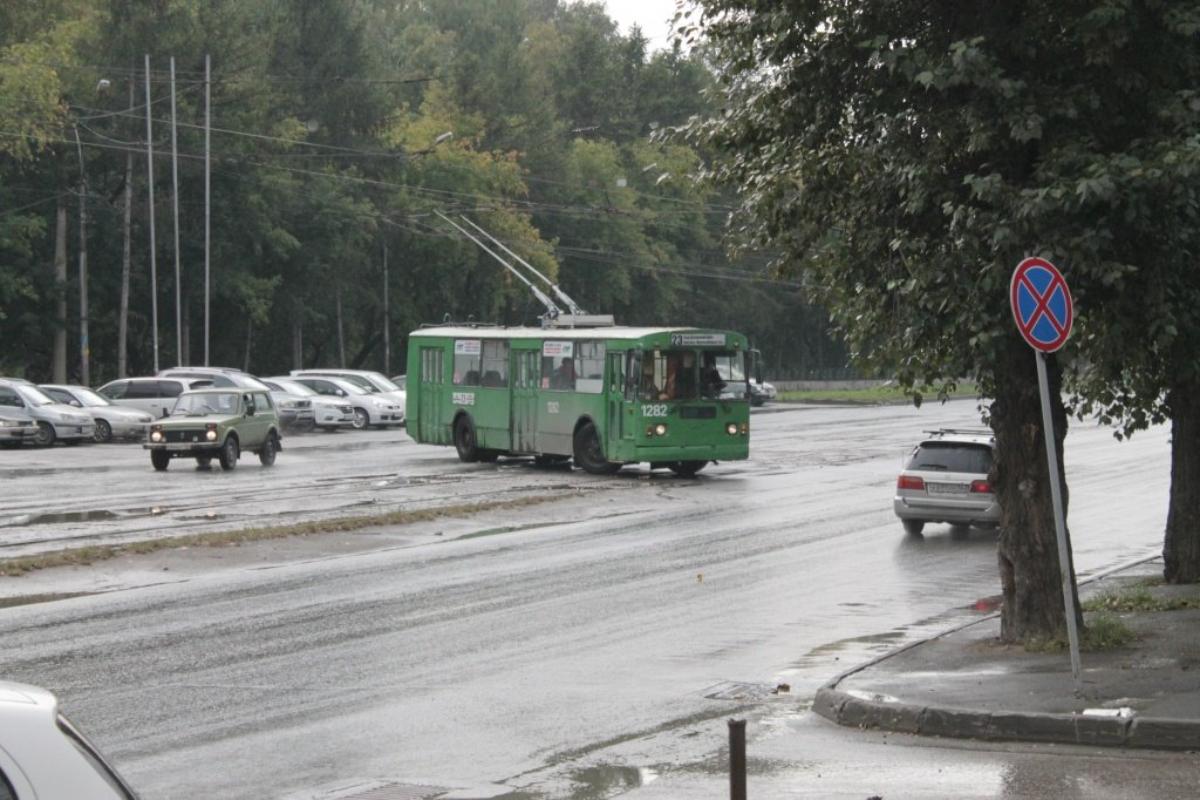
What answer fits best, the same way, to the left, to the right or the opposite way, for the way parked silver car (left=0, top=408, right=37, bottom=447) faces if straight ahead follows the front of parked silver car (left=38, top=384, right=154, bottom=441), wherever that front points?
the same way

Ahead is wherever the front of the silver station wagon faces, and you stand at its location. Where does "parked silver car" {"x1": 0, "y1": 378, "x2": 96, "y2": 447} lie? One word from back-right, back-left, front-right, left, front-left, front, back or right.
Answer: front-left

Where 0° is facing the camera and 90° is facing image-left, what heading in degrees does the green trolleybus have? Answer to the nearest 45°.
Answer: approximately 315°

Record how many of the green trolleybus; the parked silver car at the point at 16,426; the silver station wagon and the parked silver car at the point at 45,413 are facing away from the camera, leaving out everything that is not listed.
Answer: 1

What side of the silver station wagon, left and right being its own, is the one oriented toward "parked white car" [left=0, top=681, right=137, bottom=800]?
back

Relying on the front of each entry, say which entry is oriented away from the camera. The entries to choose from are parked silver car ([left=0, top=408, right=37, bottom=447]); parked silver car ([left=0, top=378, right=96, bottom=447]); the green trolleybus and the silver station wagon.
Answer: the silver station wagon

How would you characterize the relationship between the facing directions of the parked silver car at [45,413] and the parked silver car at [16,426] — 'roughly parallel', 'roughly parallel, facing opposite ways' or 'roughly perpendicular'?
roughly parallel

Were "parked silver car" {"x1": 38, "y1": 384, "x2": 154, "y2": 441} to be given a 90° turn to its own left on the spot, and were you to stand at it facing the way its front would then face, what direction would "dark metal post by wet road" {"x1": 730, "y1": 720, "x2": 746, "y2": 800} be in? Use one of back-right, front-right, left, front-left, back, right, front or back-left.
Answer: back-right

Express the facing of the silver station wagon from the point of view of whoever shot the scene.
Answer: facing away from the viewer

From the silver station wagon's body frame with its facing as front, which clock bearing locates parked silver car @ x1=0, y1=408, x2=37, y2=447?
The parked silver car is roughly at 10 o'clock from the silver station wagon.

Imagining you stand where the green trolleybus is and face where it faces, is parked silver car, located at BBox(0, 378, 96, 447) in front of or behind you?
behind

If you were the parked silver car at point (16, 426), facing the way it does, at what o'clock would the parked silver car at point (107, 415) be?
the parked silver car at point (107, 415) is roughly at 9 o'clock from the parked silver car at point (16, 426).

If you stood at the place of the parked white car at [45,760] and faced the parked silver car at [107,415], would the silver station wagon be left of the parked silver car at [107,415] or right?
right

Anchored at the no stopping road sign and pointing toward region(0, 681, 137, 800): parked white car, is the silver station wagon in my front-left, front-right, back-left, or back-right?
back-right

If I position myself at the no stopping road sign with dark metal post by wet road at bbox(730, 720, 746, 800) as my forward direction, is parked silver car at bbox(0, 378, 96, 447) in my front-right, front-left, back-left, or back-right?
back-right

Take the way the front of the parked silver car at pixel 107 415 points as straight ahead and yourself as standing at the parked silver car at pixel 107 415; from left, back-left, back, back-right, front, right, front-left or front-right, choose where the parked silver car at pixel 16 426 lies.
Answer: right
